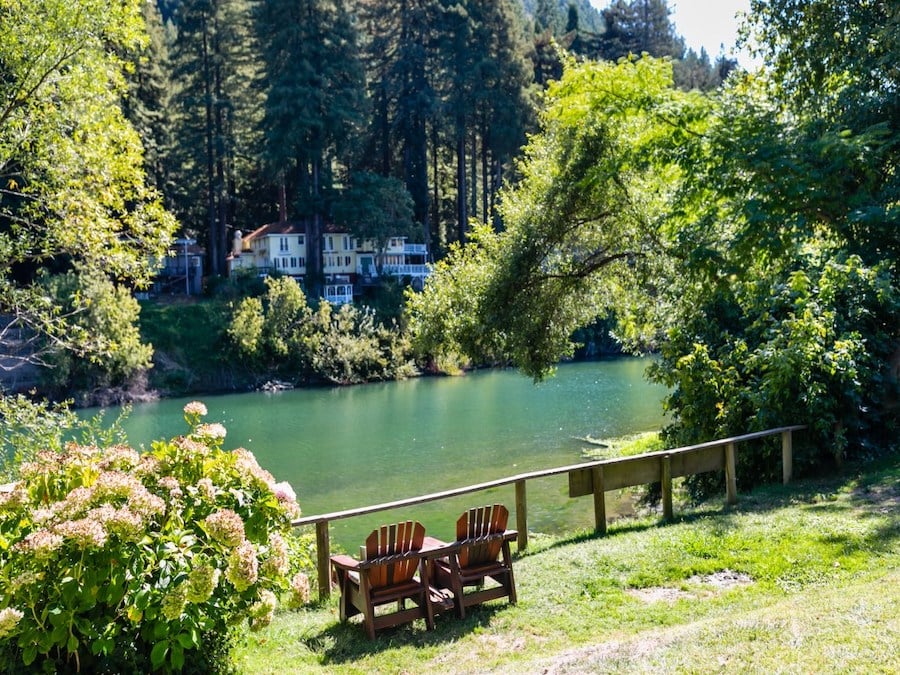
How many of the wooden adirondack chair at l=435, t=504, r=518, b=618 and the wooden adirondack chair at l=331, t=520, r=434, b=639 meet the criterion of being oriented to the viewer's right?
0

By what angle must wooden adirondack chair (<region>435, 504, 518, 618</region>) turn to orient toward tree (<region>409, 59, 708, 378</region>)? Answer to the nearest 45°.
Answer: approximately 45° to its right

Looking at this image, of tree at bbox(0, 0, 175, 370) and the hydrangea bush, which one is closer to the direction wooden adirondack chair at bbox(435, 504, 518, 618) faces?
the tree

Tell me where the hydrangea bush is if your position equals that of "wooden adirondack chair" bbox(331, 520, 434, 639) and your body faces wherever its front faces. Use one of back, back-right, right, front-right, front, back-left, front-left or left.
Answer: left

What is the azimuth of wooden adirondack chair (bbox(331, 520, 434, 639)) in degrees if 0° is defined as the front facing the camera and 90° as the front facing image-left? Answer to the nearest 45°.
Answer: approximately 135°

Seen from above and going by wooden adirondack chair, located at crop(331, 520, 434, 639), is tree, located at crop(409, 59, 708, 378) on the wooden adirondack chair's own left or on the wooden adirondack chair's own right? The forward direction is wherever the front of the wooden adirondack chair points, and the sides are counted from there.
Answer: on the wooden adirondack chair's own right

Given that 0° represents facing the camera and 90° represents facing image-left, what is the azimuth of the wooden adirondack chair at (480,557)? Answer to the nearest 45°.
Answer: approximately 135°

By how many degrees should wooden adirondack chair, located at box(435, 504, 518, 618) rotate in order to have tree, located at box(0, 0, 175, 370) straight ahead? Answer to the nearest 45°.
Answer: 0° — it already faces it
